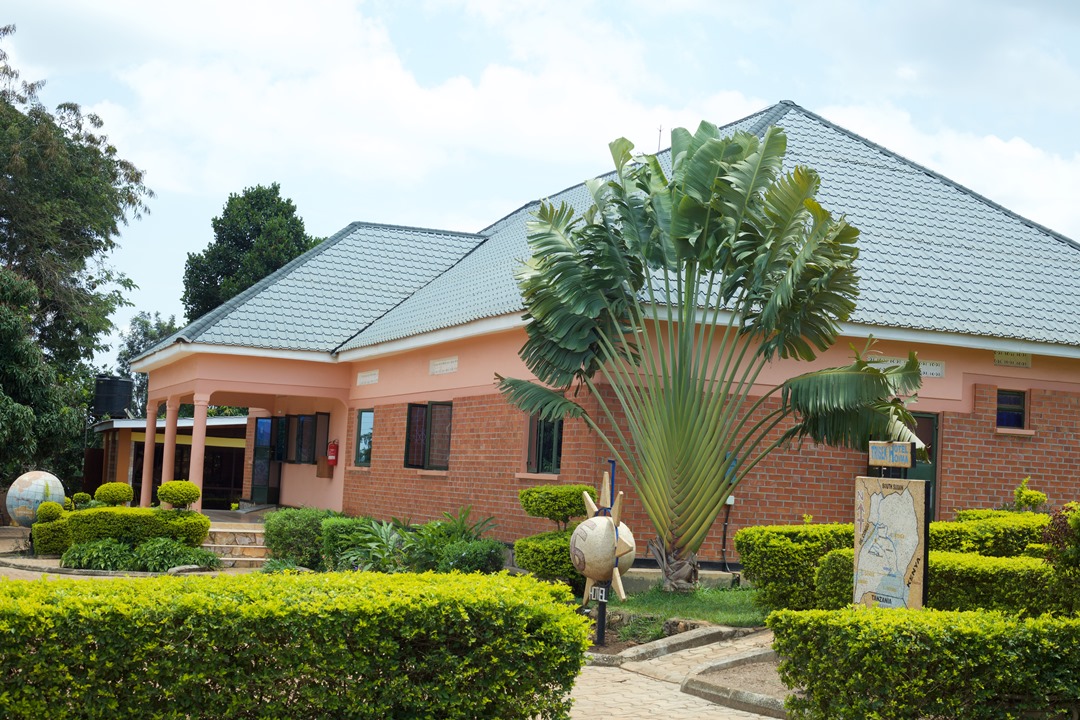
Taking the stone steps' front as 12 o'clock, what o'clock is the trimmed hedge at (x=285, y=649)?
The trimmed hedge is roughly at 12 o'clock from the stone steps.

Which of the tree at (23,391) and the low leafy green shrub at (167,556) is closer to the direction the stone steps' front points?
the low leafy green shrub

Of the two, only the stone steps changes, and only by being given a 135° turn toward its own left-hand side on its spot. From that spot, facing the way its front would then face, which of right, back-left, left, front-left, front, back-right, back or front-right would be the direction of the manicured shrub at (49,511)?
back-left

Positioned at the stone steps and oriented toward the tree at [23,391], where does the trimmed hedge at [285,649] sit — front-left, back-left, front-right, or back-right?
back-left

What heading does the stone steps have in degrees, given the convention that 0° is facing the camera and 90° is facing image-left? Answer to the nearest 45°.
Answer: approximately 0°

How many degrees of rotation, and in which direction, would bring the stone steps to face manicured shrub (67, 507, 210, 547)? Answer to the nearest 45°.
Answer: approximately 45° to its right

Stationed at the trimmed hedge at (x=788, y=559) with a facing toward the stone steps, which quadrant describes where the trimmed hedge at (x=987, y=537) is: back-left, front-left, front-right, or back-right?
back-right
